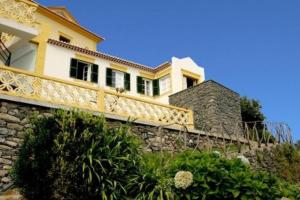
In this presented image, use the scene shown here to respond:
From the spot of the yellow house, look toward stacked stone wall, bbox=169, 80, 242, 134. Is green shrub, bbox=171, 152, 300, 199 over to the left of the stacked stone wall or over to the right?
right

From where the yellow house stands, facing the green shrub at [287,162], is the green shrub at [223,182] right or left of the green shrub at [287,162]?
right

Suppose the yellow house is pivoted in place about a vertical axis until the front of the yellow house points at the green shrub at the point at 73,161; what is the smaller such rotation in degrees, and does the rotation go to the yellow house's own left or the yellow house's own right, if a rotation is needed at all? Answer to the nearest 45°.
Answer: approximately 45° to the yellow house's own right

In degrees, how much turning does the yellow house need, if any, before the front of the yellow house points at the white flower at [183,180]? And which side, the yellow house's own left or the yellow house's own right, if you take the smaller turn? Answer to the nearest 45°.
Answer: approximately 45° to the yellow house's own right

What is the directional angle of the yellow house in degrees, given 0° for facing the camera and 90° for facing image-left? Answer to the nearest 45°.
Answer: approximately 315°

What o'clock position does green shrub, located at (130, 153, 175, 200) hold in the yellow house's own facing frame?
The green shrub is roughly at 1 o'clock from the yellow house.

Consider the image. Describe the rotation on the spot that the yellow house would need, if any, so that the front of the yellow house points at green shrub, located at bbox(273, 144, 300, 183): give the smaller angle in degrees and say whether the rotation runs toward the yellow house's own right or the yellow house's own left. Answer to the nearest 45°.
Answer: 0° — it already faces it
